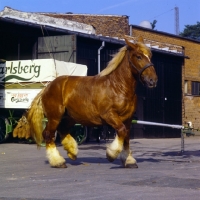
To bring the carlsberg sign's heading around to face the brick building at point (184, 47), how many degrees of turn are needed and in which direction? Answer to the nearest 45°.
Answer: approximately 135° to its left

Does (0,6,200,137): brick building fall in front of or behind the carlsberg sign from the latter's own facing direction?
behind

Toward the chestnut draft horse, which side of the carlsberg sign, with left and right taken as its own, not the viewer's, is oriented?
front

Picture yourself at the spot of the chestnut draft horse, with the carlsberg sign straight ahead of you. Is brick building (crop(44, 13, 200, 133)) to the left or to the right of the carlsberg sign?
right

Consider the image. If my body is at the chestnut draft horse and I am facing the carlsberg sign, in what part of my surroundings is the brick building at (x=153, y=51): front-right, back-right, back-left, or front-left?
front-right

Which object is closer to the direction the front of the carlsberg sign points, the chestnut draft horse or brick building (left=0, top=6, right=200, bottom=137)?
the chestnut draft horse

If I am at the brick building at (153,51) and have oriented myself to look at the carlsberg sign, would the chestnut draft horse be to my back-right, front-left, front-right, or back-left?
front-left

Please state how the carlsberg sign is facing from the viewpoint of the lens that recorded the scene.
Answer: facing the viewer
